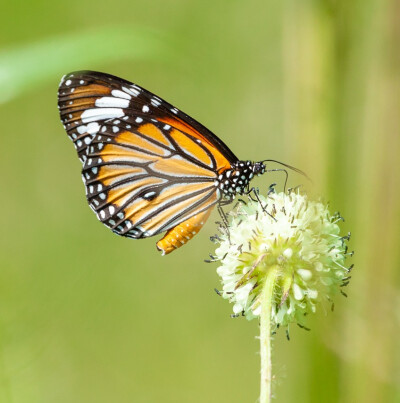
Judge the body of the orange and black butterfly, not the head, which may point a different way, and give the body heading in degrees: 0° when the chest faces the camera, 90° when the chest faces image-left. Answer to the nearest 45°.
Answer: approximately 270°
